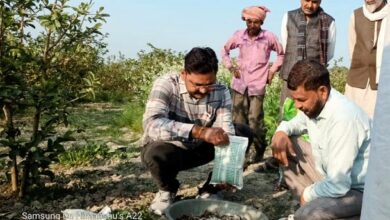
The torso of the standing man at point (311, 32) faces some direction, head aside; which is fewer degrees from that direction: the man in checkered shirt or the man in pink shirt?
the man in checkered shirt

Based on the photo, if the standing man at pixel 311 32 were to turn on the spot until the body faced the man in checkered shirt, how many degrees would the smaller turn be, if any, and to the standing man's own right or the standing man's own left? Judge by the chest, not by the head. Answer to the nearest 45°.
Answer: approximately 45° to the standing man's own right

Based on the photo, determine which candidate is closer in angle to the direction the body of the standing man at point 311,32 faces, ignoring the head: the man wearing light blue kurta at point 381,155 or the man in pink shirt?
the man wearing light blue kurta

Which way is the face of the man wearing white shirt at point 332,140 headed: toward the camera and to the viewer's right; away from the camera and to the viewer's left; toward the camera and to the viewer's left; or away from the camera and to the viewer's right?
toward the camera and to the viewer's left

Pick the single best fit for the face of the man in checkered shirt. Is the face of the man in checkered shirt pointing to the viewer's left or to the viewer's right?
to the viewer's right

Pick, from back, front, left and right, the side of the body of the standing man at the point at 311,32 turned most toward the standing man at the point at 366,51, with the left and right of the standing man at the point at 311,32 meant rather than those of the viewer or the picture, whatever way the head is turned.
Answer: left

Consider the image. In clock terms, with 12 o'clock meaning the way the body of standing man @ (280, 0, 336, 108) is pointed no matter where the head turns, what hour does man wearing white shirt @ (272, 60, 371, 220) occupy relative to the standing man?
The man wearing white shirt is roughly at 12 o'clock from the standing man.

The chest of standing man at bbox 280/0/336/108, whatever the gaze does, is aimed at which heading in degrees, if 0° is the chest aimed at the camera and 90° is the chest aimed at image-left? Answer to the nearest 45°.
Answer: approximately 0°

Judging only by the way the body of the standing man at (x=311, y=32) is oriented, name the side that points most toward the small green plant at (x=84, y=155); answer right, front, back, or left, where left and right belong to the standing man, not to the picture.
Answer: right
